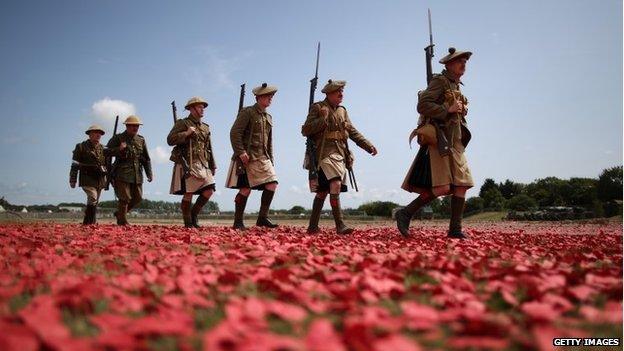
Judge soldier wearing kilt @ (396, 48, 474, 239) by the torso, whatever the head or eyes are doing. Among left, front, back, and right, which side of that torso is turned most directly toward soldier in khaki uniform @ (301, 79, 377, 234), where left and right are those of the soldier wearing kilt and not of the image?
back

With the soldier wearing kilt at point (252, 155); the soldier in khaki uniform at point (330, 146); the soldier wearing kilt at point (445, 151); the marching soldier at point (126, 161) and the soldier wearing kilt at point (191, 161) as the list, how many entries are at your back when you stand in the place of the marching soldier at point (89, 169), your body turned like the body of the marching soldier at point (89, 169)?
0

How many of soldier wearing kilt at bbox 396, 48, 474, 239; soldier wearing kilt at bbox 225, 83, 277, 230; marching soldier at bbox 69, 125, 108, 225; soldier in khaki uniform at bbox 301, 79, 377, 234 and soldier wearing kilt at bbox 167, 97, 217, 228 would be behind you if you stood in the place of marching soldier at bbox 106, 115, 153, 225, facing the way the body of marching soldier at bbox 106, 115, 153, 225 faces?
1

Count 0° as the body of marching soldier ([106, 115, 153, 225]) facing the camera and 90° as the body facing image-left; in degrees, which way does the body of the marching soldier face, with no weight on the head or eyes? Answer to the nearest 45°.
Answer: approximately 315°

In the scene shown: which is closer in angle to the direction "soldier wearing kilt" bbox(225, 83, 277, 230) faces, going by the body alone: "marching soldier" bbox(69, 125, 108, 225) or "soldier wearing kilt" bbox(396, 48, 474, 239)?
the soldier wearing kilt

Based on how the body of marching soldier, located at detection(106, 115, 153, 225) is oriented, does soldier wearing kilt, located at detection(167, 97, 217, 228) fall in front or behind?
in front

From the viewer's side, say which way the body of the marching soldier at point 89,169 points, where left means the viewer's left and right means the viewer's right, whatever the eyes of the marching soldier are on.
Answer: facing the viewer and to the right of the viewer

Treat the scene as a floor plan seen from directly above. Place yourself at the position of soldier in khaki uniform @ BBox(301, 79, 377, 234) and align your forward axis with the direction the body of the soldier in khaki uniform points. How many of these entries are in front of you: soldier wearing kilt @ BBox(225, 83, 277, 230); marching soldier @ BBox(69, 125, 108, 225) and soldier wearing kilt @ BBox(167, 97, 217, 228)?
0

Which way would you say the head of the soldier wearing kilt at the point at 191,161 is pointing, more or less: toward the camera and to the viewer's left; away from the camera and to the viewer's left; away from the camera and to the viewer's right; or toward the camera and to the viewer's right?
toward the camera and to the viewer's right

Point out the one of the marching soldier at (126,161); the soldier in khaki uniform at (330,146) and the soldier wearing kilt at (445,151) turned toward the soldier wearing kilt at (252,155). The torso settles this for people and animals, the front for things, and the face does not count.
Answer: the marching soldier

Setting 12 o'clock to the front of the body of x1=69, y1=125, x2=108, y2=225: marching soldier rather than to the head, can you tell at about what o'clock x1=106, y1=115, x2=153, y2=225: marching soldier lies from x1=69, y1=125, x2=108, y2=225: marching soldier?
x1=106, y1=115, x2=153, y2=225: marching soldier is roughly at 12 o'clock from x1=69, y1=125, x2=108, y2=225: marching soldier.

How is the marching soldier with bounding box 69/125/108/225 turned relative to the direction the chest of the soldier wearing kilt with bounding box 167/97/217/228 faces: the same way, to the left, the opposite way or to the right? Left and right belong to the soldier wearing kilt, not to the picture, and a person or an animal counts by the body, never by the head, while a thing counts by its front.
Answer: the same way

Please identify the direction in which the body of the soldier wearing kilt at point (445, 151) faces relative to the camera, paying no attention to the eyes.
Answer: to the viewer's right

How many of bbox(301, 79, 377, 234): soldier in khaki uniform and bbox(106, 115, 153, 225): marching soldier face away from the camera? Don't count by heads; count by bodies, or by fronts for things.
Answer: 0

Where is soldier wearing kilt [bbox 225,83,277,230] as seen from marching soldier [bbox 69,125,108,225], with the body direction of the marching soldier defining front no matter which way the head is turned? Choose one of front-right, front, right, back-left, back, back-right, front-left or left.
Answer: front

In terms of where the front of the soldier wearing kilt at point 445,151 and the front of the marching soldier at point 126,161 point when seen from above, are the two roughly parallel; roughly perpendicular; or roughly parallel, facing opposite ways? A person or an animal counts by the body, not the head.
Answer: roughly parallel

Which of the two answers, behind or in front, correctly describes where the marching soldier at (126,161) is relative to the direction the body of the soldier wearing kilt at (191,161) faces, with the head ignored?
behind

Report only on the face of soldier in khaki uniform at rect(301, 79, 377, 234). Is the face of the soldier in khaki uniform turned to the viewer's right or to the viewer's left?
to the viewer's right

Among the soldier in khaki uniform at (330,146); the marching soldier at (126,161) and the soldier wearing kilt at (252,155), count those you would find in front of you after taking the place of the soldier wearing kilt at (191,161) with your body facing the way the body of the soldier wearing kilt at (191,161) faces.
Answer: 2

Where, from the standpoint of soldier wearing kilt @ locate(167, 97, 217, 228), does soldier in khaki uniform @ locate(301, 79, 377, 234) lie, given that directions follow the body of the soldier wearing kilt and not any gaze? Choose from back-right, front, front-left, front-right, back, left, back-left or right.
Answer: front

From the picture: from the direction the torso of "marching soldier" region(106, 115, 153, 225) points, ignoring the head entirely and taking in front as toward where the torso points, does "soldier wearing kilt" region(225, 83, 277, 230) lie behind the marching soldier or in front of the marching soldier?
in front
